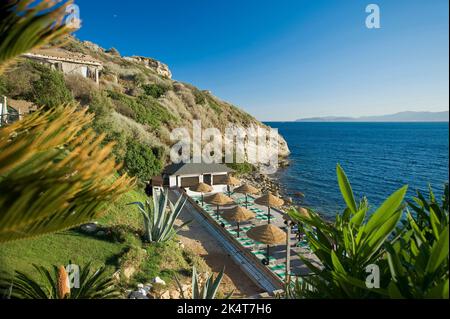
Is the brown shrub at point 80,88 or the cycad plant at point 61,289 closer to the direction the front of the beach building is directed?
the cycad plant

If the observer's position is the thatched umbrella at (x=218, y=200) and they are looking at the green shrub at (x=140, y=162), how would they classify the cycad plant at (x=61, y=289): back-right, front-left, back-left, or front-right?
back-left

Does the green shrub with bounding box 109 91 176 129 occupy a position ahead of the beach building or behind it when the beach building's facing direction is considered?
behind

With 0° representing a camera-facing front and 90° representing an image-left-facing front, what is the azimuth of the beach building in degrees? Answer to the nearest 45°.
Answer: approximately 0°

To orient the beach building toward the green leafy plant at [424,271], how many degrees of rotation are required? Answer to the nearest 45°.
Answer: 0° — it already faces it

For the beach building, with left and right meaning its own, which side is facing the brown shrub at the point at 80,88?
right

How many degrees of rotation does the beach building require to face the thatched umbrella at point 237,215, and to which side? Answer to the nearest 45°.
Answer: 0° — it already faces it

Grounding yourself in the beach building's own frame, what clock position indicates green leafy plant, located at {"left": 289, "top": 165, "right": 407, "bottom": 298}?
The green leafy plant is roughly at 12 o'clock from the beach building.
